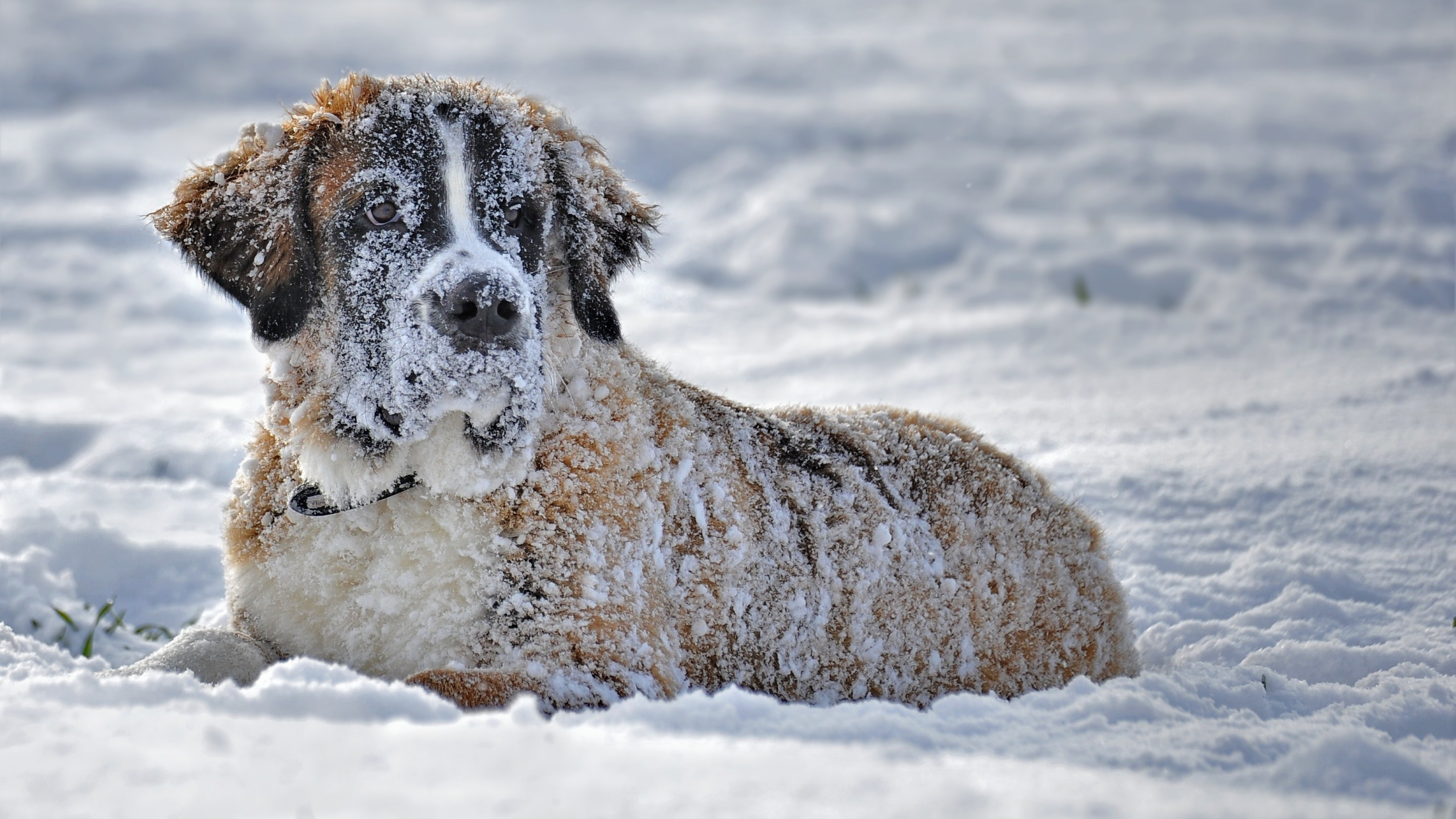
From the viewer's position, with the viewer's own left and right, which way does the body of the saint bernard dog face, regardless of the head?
facing the viewer and to the left of the viewer
